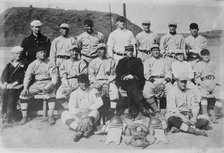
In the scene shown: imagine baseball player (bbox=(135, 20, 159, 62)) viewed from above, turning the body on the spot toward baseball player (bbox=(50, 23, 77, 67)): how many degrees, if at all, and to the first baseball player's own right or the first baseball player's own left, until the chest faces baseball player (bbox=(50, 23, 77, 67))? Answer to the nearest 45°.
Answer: approximately 90° to the first baseball player's own right

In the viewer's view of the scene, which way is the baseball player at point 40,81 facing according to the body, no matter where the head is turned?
toward the camera

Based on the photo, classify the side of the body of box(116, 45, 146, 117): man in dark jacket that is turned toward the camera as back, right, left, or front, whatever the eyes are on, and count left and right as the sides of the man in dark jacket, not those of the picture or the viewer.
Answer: front

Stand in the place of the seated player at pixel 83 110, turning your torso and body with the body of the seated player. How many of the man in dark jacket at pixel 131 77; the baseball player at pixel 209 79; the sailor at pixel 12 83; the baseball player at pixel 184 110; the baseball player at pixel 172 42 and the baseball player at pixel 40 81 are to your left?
4

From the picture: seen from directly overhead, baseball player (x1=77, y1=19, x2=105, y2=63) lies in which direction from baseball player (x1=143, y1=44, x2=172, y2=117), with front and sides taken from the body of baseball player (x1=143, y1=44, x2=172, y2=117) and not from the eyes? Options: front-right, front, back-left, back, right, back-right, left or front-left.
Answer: right

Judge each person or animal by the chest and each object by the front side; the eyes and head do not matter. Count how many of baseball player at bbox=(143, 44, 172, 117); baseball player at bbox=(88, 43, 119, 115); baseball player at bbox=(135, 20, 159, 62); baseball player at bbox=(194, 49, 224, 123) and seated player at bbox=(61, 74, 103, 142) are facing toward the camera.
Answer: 5

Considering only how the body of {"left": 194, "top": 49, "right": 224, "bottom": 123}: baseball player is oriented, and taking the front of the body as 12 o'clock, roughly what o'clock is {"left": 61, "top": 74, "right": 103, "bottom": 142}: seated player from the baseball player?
The seated player is roughly at 2 o'clock from the baseball player.

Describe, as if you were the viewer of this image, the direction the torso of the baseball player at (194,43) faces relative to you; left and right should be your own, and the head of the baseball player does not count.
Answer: facing the viewer

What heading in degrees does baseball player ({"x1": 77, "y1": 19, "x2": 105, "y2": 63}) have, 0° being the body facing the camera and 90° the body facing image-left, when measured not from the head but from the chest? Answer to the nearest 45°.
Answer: approximately 0°

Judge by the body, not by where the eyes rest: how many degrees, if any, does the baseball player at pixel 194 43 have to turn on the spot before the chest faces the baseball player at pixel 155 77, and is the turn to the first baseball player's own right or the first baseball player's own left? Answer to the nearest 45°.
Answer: approximately 45° to the first baseball player's own right

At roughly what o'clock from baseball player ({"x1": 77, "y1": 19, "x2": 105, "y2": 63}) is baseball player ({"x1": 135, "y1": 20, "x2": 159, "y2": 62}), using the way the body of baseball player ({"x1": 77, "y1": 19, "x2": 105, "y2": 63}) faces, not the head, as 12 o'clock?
baseball player ({"x1": 135, "y1": 20, "x2": 159, "y2": 62}) is roughly at 9 o'clock from baseball player ({"x1": 77, "y1": 19, "x2": 105, "y2": 63}).

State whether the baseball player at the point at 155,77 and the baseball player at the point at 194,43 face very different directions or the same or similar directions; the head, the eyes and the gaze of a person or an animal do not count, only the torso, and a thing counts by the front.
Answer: same or similar directions

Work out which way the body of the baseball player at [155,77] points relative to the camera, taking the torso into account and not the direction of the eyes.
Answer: toward the camera
